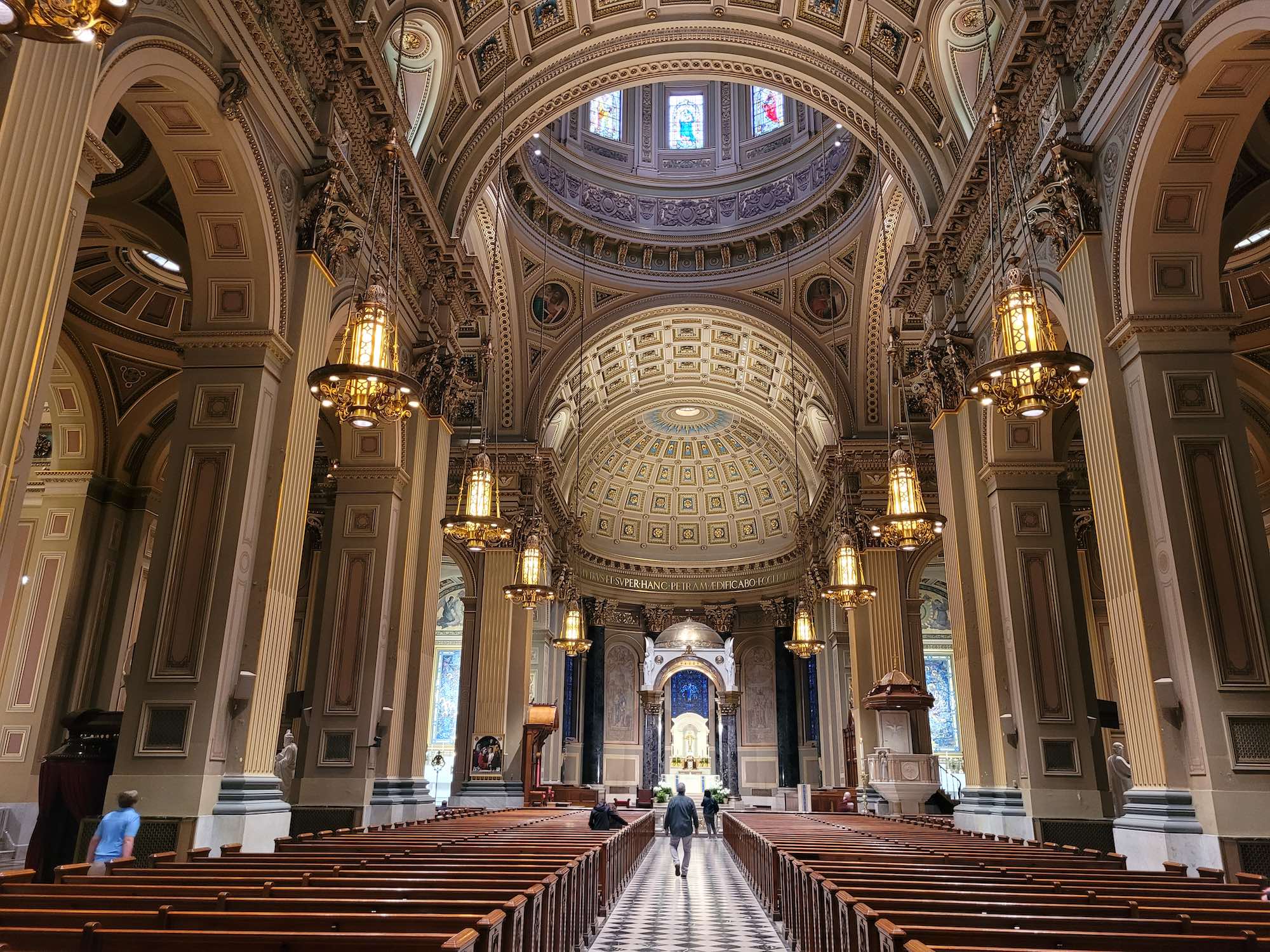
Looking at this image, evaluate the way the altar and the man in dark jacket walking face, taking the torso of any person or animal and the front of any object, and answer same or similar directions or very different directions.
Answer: very different directions

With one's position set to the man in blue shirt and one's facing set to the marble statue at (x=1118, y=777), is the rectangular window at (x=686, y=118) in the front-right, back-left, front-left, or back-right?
front-left

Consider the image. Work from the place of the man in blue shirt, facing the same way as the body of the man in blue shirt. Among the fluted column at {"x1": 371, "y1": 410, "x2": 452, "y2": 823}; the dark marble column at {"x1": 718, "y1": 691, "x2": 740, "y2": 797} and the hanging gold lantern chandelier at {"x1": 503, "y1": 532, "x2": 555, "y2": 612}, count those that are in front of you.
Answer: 3

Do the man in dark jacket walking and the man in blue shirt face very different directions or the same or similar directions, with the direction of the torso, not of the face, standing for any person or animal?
same or similar directions

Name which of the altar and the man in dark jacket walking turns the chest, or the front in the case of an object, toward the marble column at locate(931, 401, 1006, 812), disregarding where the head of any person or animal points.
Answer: the altar

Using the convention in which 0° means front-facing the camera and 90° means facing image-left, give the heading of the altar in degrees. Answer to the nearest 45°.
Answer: approximately 0°

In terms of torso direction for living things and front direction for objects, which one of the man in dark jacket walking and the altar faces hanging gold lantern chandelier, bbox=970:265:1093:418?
the altar

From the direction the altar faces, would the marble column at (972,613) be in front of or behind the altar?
in front

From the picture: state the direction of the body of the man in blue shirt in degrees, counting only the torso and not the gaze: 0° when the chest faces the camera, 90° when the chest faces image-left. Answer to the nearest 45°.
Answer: approximately 225°

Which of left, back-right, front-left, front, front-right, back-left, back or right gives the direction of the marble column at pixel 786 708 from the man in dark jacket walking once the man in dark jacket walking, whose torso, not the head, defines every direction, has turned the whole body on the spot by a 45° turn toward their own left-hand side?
front-right

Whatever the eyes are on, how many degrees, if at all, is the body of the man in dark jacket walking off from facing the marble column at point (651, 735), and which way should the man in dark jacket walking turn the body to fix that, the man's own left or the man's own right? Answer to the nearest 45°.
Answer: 0° — they already face it

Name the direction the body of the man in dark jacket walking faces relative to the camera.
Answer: away from the camera

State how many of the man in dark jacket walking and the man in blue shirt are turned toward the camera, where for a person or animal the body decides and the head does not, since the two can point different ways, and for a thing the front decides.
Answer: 0

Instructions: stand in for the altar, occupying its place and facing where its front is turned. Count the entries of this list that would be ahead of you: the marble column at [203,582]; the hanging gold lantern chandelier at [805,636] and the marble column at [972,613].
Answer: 3

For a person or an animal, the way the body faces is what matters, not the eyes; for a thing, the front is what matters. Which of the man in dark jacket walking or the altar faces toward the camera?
the altar

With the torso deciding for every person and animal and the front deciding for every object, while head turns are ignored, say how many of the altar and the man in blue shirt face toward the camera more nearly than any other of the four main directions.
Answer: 1

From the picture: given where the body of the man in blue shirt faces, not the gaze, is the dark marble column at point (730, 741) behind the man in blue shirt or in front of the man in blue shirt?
in front
